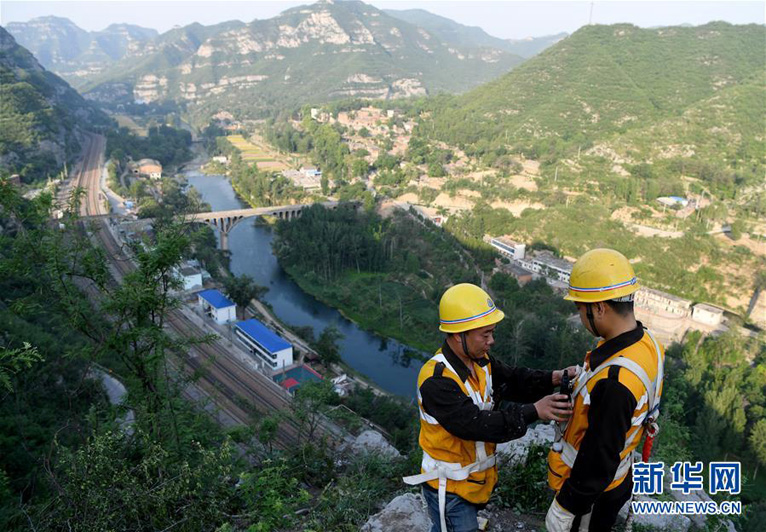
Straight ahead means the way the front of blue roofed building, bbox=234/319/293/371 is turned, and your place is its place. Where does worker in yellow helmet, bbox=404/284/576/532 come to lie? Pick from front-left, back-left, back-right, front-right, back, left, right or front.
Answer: front-left

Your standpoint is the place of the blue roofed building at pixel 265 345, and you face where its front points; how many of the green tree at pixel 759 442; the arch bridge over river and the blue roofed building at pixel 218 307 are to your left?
1

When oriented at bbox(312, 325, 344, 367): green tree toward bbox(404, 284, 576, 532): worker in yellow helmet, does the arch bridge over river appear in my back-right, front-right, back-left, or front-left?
back-right

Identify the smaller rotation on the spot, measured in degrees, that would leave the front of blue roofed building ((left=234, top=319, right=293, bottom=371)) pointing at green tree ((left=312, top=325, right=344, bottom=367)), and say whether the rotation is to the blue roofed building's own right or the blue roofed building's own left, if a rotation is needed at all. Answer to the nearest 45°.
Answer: approximately 135° to the blue roofed building's own left

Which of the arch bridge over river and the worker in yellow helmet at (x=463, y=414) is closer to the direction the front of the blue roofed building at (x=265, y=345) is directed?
the worker in yellow helmet

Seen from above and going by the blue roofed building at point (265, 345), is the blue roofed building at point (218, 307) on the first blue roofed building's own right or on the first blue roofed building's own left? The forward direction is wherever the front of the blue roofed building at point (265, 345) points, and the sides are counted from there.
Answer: on the first blue roofed building's own right

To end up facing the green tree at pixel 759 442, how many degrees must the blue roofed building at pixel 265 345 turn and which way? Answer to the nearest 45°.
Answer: approximately 90° to its left

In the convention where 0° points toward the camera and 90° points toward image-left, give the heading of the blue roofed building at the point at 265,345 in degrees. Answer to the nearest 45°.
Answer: approximately 45°
